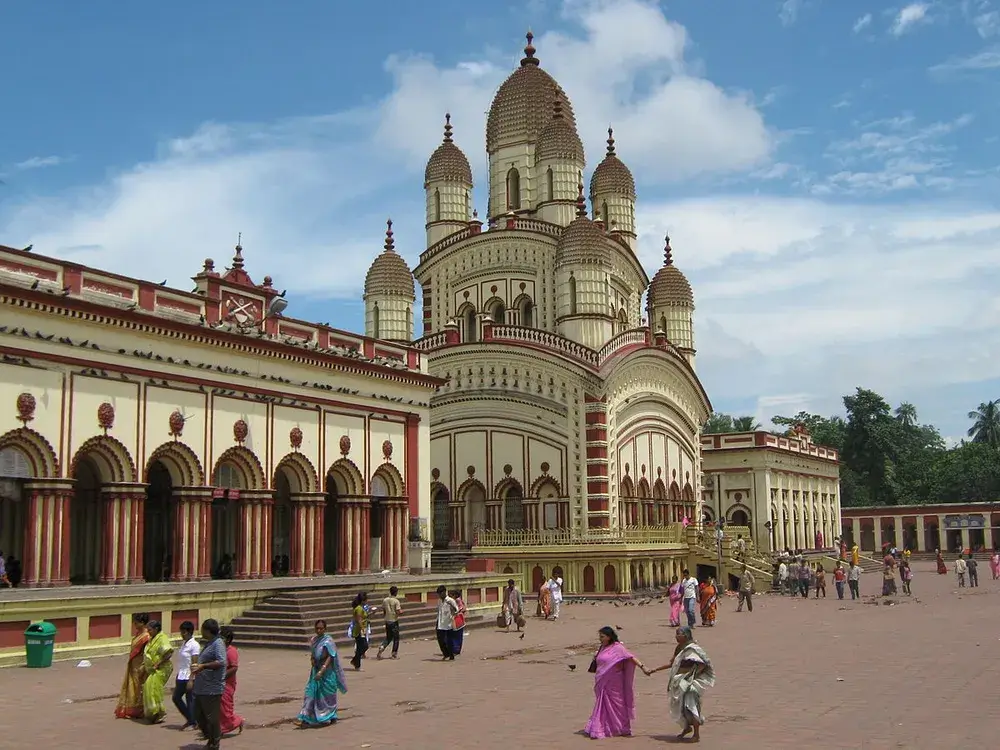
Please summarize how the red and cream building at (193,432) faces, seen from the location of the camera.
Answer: facing the viewer and to the right of the viewer

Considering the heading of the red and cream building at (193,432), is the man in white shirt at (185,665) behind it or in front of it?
in front

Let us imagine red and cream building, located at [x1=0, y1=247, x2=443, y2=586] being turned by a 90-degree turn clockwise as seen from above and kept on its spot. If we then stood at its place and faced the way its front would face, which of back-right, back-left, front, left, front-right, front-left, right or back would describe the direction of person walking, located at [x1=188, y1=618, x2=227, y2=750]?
front-left

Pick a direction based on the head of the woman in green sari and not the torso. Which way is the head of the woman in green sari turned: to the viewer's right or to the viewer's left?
to the viewer's left

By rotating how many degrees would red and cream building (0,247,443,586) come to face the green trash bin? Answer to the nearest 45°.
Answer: approximately 45° to its right

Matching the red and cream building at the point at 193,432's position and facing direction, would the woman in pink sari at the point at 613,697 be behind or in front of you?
in front

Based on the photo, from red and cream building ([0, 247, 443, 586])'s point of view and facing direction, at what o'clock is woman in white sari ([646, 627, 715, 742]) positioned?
The woman in white sari is roughly at 1 o'clock from the red and cream building.
